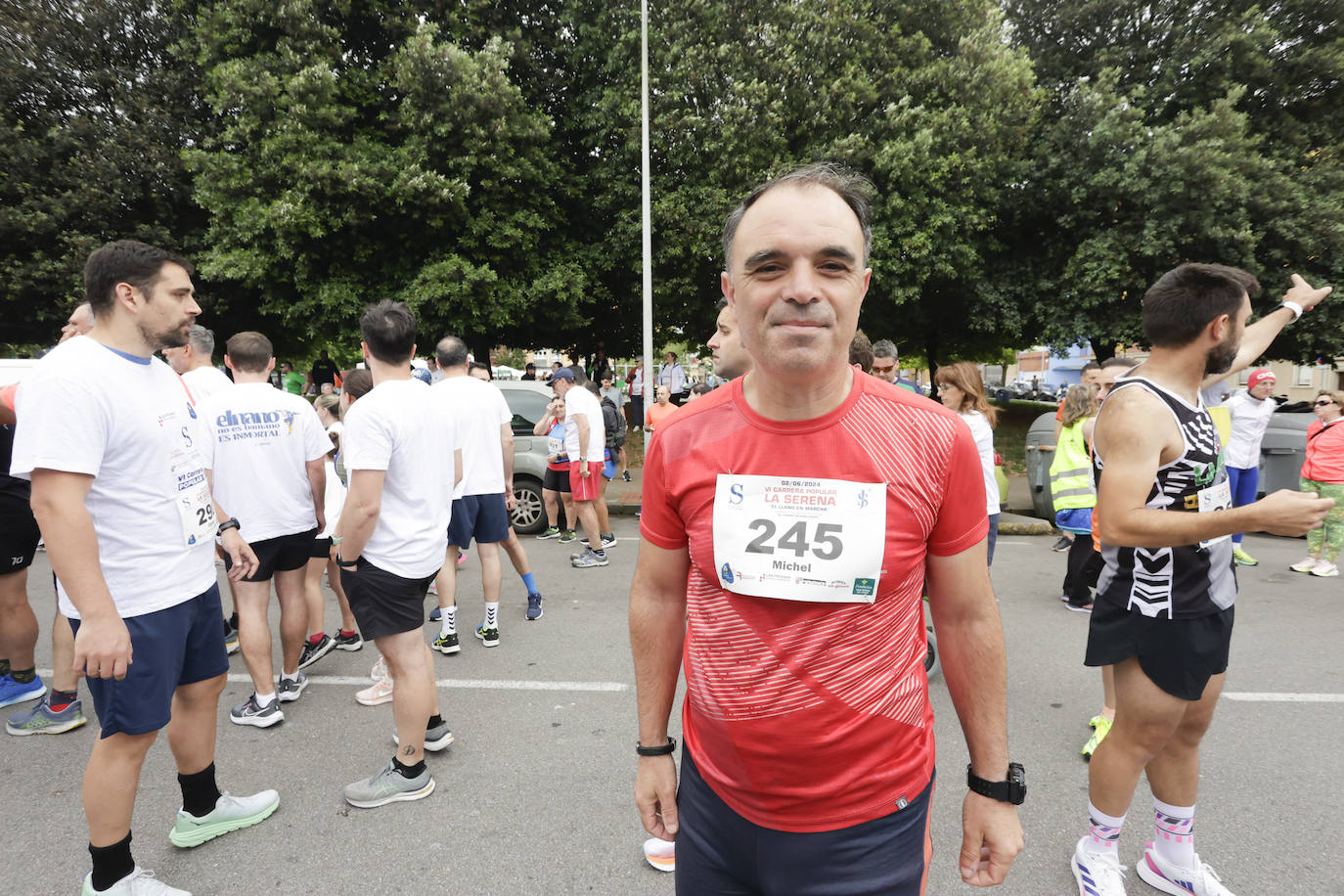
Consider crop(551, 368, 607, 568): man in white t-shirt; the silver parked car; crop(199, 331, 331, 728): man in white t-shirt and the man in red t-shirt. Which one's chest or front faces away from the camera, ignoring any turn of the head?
crop(199, 331, 331, 728): man in white t-shirt

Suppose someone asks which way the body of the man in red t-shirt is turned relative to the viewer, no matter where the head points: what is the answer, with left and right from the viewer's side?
facing the viewer

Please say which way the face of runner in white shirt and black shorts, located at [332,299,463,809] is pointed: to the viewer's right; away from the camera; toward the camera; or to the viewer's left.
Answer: away from the camera

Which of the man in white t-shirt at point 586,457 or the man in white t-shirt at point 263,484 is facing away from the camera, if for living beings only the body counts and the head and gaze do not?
the man in white t-shirt at point 263,484

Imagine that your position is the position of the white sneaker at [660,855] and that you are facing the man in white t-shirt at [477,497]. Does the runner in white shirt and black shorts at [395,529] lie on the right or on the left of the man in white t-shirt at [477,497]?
left

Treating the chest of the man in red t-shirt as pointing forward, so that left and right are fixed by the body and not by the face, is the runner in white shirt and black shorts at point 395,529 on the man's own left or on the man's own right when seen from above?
on the man's own right

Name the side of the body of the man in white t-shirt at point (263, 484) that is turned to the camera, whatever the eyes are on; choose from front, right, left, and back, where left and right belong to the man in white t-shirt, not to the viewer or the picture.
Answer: back

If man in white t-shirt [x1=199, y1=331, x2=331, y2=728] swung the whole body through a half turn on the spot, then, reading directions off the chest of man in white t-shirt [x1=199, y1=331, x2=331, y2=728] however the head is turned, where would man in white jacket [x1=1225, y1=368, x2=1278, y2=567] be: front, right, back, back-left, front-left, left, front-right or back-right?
left

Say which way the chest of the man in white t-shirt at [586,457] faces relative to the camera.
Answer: to the viewer's left

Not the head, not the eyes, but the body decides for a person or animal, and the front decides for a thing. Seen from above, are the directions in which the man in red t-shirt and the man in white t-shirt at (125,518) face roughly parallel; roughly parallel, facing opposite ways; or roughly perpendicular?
roughly perpendicular

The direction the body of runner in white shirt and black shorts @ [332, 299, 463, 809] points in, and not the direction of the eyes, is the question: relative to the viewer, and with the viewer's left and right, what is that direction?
facing away from the viewer and to the left of the viewer

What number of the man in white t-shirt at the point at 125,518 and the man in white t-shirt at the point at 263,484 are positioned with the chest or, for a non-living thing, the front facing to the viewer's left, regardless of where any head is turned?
0
